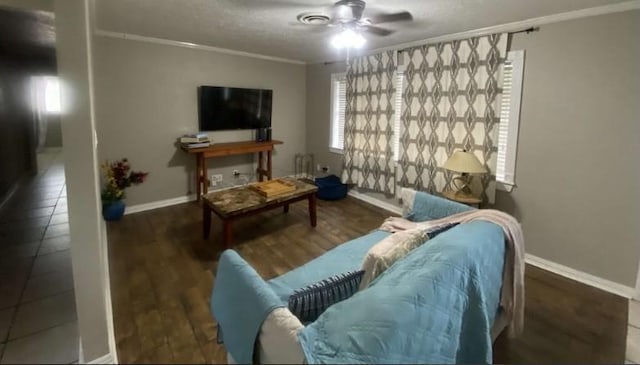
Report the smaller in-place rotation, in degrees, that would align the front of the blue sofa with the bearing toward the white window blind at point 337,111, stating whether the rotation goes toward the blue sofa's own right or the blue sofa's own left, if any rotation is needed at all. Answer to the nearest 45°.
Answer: approximately 45° to the blue sofa's own right

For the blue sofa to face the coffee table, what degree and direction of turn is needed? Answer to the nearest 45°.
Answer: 0° — it already faces it

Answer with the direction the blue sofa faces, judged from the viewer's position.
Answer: facing away from the viewer and to the left of the viewer

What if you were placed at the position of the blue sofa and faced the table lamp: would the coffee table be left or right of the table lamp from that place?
left

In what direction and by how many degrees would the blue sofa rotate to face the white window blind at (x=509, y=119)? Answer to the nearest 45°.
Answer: approximately 90° to its right
